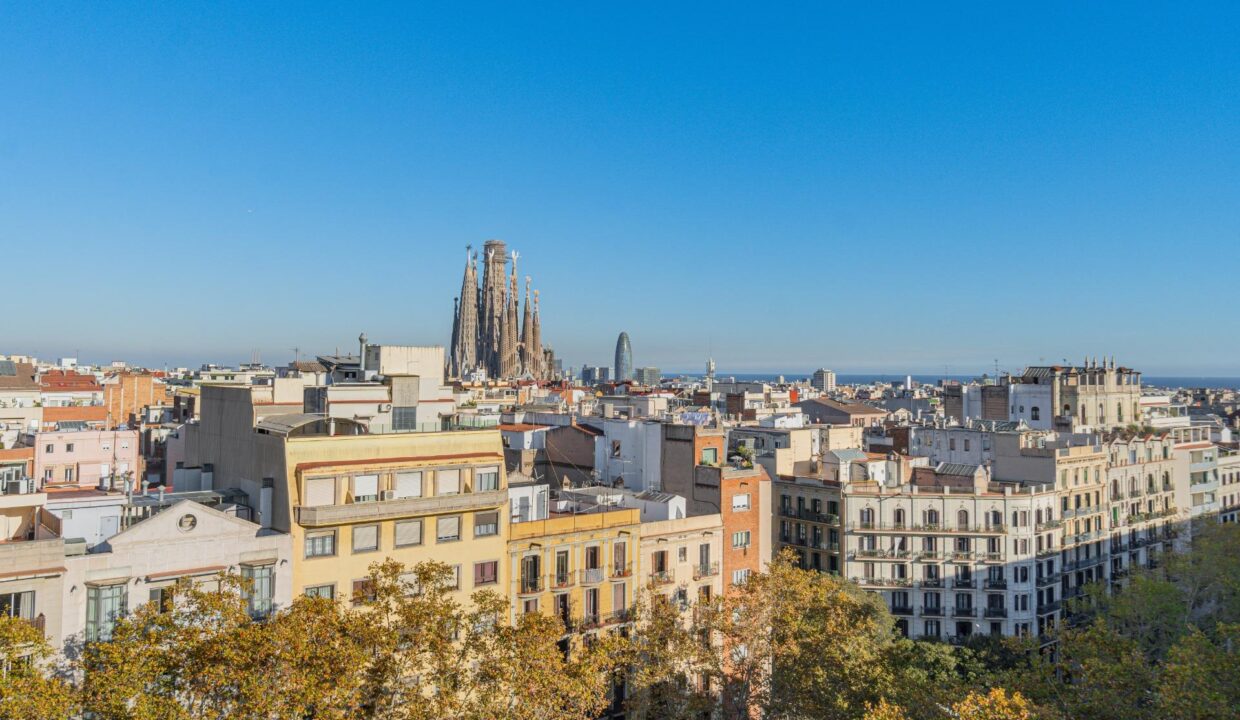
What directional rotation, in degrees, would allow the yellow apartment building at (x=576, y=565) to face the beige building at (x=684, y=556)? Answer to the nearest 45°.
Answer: approximately 90° to its left

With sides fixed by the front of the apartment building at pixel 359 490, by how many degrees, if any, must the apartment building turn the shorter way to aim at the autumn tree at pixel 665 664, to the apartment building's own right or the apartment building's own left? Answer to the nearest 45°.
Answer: approximately 45° to the apartment building's own left

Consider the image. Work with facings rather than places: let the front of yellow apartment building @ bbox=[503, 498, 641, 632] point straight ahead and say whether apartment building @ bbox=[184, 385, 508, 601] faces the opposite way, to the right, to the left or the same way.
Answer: the same way

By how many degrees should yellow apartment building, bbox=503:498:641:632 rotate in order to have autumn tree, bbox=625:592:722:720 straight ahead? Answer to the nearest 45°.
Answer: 0° — it already faces it

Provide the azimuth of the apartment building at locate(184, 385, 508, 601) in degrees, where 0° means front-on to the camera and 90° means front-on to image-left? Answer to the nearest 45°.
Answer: approximately 315°

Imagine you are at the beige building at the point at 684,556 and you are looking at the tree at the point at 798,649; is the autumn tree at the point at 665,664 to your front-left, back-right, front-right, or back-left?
front-right

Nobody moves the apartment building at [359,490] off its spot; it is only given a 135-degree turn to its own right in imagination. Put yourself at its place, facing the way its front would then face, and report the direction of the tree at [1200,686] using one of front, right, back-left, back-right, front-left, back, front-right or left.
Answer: back-left

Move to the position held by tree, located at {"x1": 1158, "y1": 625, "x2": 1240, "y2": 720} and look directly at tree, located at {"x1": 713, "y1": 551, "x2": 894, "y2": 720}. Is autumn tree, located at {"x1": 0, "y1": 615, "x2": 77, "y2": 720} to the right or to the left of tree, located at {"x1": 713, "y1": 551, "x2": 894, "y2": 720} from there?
left

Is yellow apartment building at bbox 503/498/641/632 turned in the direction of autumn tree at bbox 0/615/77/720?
no

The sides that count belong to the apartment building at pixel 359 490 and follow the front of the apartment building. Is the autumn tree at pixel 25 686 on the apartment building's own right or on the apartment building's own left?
on the apartment building's own right

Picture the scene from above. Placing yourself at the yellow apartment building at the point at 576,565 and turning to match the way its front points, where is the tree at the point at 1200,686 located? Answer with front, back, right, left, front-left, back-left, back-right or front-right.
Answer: front

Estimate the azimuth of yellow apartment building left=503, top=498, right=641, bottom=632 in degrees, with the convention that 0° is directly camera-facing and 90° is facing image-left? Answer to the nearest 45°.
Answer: approximately 315°

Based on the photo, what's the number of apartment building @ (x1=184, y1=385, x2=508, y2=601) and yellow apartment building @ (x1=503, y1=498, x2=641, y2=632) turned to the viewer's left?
0

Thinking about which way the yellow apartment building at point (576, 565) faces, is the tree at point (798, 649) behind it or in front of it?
in front
